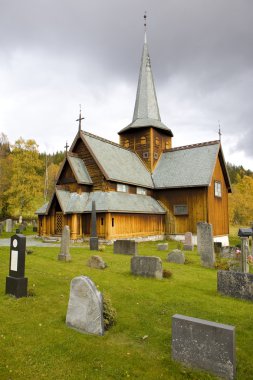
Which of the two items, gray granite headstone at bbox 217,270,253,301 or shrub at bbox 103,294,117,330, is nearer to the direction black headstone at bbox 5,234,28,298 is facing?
the shrub

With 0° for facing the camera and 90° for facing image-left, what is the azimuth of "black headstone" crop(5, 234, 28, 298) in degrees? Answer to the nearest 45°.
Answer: approximately 45°

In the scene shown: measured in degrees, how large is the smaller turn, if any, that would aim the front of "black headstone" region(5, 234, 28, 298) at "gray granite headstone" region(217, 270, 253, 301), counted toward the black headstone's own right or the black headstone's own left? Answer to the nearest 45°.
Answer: approximately 135° to the black headstone's own left

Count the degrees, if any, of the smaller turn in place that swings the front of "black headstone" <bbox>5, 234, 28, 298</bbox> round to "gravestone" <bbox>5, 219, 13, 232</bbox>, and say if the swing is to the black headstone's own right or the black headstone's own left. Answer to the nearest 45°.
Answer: approximately 135° to the black headstone's own right

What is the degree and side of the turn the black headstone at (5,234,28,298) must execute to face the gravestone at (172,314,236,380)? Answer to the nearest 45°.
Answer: approximately 90° to its left

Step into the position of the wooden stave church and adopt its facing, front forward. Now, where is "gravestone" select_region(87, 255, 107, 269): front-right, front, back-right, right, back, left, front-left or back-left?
front-left

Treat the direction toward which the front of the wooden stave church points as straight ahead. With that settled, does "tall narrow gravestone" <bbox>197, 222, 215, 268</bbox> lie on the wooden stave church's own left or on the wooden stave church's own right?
on the wooden stave church's own left

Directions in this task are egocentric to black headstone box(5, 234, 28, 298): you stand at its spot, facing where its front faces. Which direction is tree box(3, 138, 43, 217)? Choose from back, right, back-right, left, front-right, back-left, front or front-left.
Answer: back-right

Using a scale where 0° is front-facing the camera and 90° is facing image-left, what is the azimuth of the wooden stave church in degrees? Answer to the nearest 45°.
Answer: approximately 45°
